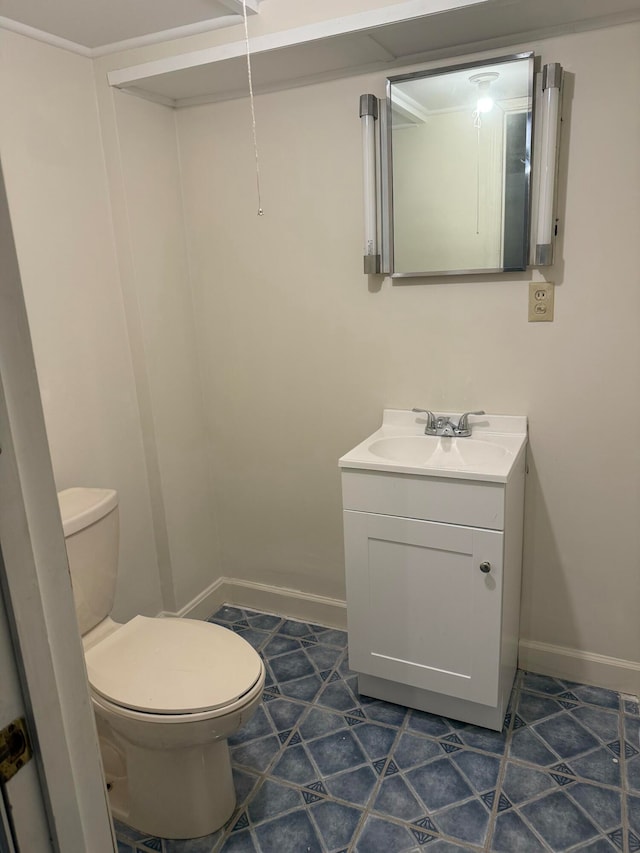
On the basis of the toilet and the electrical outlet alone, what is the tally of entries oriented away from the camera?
0

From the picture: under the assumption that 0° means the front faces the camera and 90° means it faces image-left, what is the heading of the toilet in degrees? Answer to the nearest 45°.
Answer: approximately 315°

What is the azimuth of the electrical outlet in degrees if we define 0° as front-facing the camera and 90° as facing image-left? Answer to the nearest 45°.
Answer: approximately 0°

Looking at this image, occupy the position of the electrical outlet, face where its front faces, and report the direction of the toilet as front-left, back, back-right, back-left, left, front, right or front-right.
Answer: front-right

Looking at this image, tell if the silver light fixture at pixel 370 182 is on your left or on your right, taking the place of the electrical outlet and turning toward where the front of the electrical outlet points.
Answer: on your right

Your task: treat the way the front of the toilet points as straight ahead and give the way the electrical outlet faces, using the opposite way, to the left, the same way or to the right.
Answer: to the right
